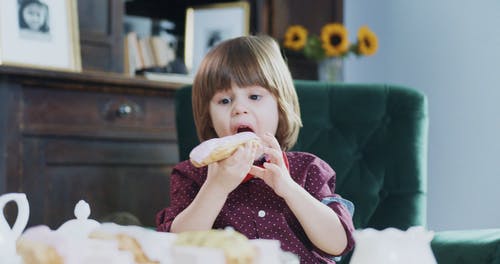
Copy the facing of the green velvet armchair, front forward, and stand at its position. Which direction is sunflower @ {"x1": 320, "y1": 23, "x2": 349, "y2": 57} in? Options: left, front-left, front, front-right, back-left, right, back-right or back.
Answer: back

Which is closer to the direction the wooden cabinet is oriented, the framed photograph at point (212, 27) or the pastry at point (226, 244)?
the pastry

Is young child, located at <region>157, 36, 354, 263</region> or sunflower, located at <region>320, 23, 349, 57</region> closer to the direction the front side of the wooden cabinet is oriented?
the young child

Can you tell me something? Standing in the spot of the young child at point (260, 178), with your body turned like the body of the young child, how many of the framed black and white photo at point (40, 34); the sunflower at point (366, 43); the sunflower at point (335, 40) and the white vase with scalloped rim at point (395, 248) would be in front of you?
1

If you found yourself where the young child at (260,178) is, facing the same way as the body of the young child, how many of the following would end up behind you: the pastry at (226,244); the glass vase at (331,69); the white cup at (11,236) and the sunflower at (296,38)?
2

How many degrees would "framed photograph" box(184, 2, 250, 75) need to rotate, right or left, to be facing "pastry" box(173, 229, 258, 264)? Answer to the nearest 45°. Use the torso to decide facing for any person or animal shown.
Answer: approximately 45° to its left

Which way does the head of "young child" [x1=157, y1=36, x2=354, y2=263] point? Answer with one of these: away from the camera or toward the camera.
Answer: toward the camera

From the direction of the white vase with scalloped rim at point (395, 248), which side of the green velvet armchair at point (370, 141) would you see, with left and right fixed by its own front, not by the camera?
front

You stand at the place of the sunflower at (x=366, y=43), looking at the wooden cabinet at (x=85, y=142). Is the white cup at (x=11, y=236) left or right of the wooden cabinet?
left

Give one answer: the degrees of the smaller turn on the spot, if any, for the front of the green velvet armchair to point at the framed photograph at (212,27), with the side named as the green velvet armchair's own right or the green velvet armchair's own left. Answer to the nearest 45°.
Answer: approximately 135° to the green velvet armchair's own right

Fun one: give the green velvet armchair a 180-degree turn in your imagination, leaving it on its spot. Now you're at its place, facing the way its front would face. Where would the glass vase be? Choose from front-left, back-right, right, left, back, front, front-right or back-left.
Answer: front

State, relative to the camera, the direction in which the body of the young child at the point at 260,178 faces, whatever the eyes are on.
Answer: toward the camera

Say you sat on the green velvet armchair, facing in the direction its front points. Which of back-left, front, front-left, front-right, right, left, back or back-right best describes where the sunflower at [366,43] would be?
back

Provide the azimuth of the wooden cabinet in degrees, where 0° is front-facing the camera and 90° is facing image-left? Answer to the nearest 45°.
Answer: approximately 315°
